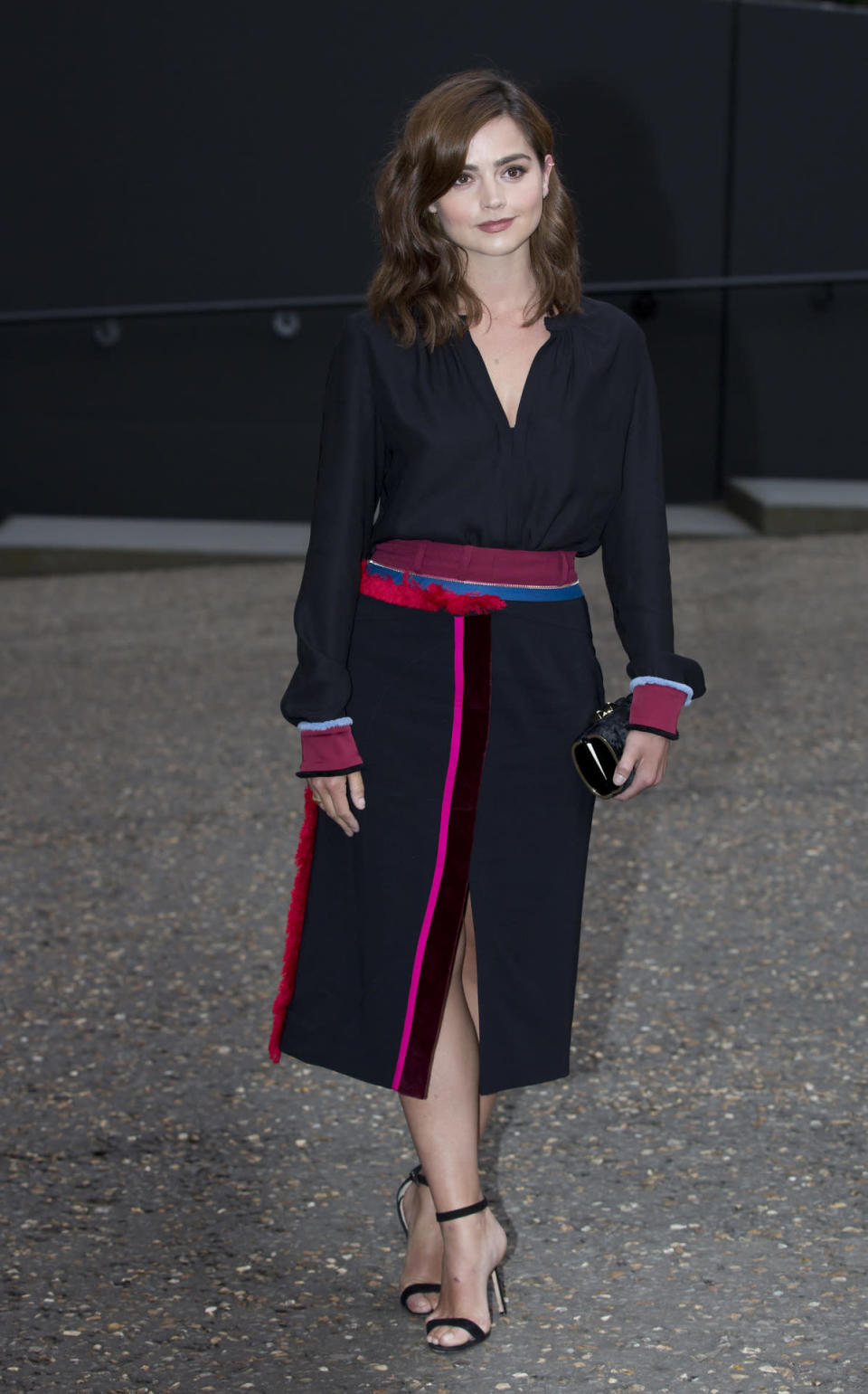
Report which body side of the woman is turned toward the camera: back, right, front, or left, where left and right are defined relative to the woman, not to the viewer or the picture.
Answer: front

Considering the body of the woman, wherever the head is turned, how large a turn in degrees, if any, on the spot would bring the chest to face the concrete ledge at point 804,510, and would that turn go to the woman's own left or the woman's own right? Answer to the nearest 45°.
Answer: approximately 180°

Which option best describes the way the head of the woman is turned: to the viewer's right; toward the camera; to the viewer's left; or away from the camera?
toward the camera

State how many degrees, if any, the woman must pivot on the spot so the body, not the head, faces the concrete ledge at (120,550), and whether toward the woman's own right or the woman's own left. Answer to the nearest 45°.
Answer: approximately 180°

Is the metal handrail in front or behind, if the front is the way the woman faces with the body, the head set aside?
behind

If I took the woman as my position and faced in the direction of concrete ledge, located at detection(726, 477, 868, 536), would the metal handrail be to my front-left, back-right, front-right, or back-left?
front-left
